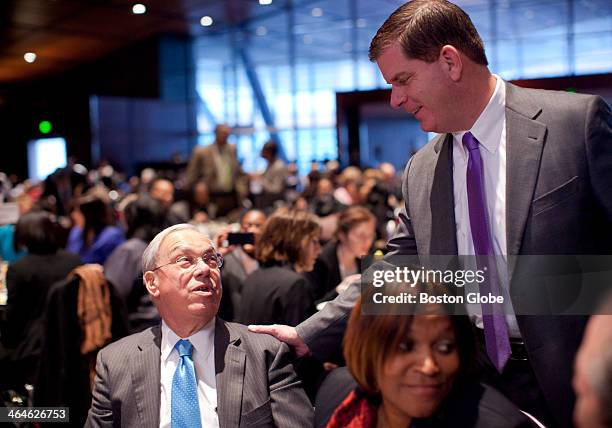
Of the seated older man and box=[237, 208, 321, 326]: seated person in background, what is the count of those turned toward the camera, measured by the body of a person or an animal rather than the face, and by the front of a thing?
1

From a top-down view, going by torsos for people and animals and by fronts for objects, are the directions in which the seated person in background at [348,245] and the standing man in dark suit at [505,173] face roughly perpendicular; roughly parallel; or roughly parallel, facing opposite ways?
roughly perpendicular

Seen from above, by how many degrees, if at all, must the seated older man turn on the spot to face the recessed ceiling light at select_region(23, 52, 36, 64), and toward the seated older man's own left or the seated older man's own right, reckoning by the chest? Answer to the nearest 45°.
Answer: approximately 135° to the seated older man's own right

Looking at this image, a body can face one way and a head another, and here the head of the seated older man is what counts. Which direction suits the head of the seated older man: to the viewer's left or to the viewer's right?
to the viewer's right

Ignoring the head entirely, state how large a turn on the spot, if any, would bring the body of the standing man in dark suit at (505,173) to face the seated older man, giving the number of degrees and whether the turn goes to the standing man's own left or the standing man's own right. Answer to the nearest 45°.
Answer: approximately 45° to the standing man's own right

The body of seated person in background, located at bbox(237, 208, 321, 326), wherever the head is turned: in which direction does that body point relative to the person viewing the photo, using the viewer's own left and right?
facing away from the viewer and to the right of the viewer

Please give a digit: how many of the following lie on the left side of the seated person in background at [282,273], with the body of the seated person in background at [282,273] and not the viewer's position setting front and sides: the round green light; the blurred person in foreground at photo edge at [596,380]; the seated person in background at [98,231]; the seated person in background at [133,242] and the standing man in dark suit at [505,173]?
3

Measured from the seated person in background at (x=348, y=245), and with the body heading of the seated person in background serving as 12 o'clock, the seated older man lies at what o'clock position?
The seated older man is roughly at 2 o'clock from the seated person in background.
